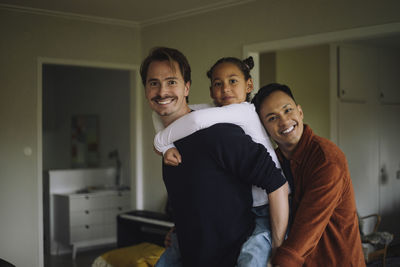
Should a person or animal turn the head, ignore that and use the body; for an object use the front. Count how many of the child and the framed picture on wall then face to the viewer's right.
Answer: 0

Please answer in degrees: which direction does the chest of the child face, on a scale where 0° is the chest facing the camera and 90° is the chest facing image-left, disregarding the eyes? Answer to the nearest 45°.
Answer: approximately 45°

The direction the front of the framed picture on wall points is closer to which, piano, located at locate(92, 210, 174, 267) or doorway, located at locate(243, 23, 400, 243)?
the piano

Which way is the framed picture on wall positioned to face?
toward the camera

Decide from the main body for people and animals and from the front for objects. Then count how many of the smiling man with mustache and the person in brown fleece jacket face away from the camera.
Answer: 0

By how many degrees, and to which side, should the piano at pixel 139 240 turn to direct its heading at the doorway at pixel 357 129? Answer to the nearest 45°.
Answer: approximately 135° to its left

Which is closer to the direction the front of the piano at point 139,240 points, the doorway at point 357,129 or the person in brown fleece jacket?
the person in brown fleece jacket

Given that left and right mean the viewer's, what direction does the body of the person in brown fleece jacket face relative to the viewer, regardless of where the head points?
facing the viewer and to the left of the viewer

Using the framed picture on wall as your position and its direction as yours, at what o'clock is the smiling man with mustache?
The smiling man with mustache is roughly at 12 o'clock from the framed picture on wall.

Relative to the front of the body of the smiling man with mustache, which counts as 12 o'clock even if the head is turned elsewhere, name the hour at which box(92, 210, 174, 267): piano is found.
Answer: The piano is roughly at 4 o'clock from the smiling man with mustache.
